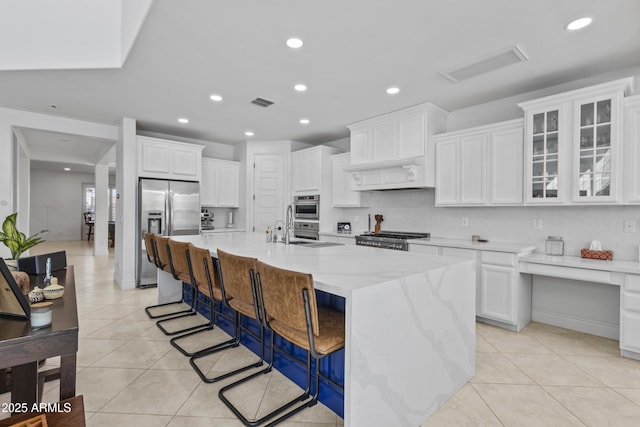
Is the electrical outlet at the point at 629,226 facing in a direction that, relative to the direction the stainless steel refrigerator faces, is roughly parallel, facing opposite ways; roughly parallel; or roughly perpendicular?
roughly perpendicular

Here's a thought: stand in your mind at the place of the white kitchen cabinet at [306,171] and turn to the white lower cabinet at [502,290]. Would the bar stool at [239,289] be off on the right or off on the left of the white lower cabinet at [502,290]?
right

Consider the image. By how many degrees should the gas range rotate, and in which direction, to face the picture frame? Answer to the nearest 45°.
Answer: approximately 45° to its left

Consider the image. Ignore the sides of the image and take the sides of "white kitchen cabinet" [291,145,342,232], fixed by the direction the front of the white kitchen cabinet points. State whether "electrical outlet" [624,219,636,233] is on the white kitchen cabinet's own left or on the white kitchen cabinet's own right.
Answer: on the white kitchen cabinet's own left

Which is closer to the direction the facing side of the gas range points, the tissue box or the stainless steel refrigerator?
the stainless steel refrigerator

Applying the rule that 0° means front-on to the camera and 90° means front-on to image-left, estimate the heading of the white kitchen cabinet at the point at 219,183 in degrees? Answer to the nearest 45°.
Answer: approximately 315°

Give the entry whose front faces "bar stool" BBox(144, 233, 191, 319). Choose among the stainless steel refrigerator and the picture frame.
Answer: the stainless steel refrigerator
